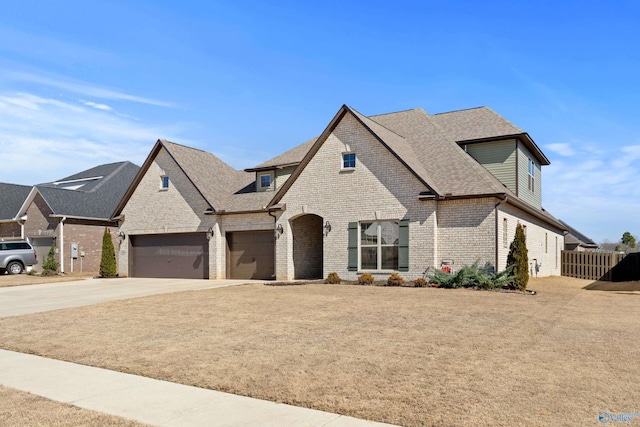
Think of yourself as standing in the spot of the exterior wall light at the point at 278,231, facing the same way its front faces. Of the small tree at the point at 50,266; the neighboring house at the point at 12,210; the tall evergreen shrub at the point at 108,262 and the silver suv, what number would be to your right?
4

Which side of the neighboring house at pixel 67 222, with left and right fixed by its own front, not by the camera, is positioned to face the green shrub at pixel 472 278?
left

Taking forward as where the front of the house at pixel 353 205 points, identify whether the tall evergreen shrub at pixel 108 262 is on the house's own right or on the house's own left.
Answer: on the house's own right

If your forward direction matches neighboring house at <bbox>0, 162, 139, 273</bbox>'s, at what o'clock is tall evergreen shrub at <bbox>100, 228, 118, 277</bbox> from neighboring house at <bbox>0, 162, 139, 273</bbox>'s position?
The tall evergreen shrub is roughly at 10 o'clock from the neighboring house.

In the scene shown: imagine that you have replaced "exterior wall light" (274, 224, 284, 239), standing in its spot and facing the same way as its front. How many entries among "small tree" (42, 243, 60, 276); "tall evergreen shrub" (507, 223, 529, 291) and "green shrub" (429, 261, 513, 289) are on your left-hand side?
2

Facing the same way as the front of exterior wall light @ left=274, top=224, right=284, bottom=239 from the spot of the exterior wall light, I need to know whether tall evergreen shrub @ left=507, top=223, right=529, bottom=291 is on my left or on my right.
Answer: on my left

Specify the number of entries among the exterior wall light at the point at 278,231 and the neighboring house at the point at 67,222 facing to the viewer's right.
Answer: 0

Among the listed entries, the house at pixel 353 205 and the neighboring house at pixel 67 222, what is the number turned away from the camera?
0

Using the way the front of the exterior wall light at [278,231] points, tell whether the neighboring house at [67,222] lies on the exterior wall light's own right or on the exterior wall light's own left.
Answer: on the exterior wall light's own right

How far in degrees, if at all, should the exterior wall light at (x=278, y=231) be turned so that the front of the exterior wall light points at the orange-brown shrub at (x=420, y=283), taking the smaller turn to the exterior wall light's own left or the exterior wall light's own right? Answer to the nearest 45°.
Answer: approximately 90° to the exterior wall light's own left

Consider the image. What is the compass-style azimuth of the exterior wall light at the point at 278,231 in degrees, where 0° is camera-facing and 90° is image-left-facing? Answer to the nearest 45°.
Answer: approximately 45°
